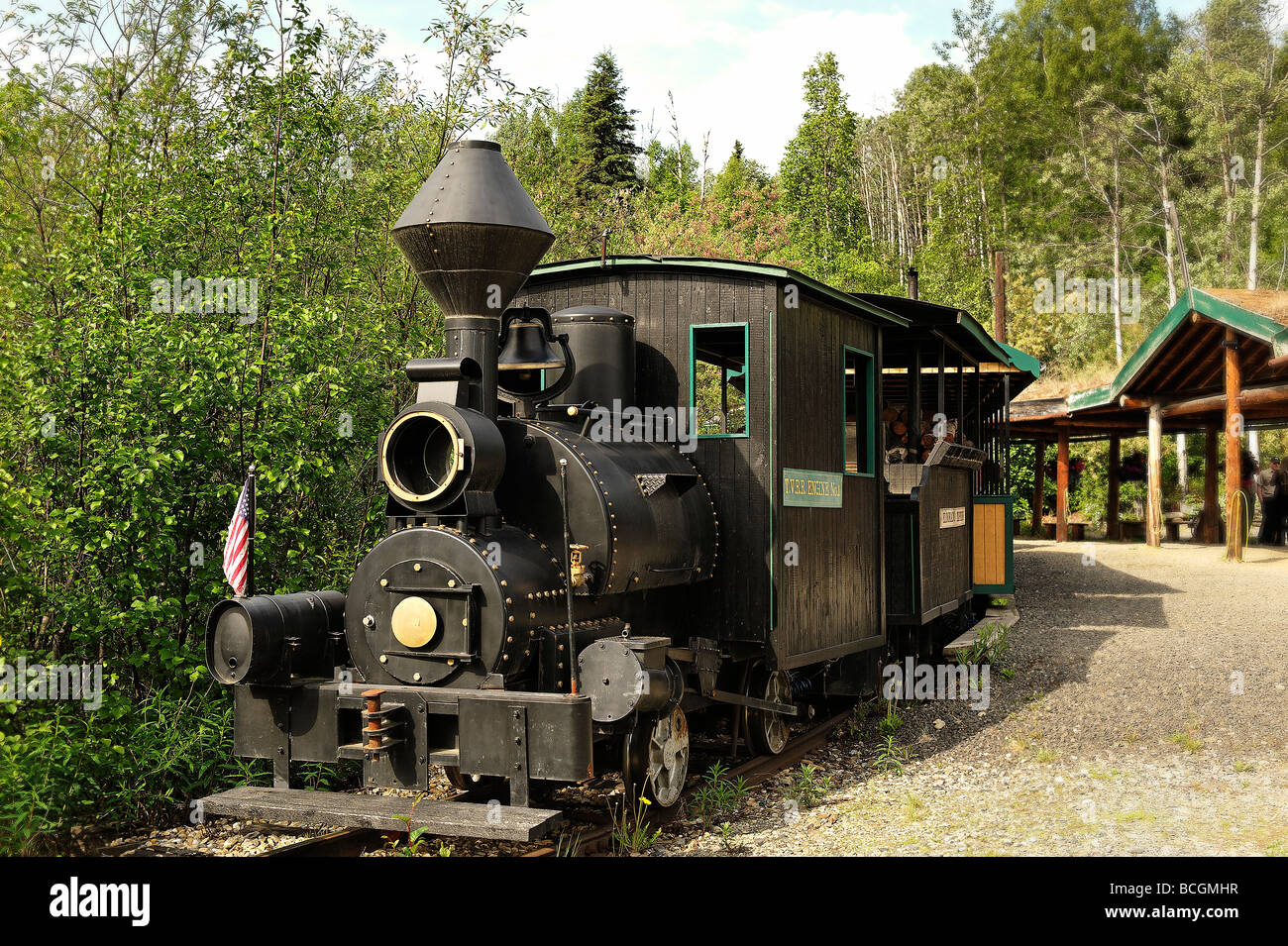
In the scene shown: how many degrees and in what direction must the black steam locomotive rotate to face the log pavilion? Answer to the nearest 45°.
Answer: approximately 180°

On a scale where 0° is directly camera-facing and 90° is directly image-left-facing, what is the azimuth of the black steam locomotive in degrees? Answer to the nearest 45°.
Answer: approximately 45°

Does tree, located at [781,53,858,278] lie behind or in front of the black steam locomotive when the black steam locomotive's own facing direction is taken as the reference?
behind

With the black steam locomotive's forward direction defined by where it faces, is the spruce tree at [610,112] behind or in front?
behind

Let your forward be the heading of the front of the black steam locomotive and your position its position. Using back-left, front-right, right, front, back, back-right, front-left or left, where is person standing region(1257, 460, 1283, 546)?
back
